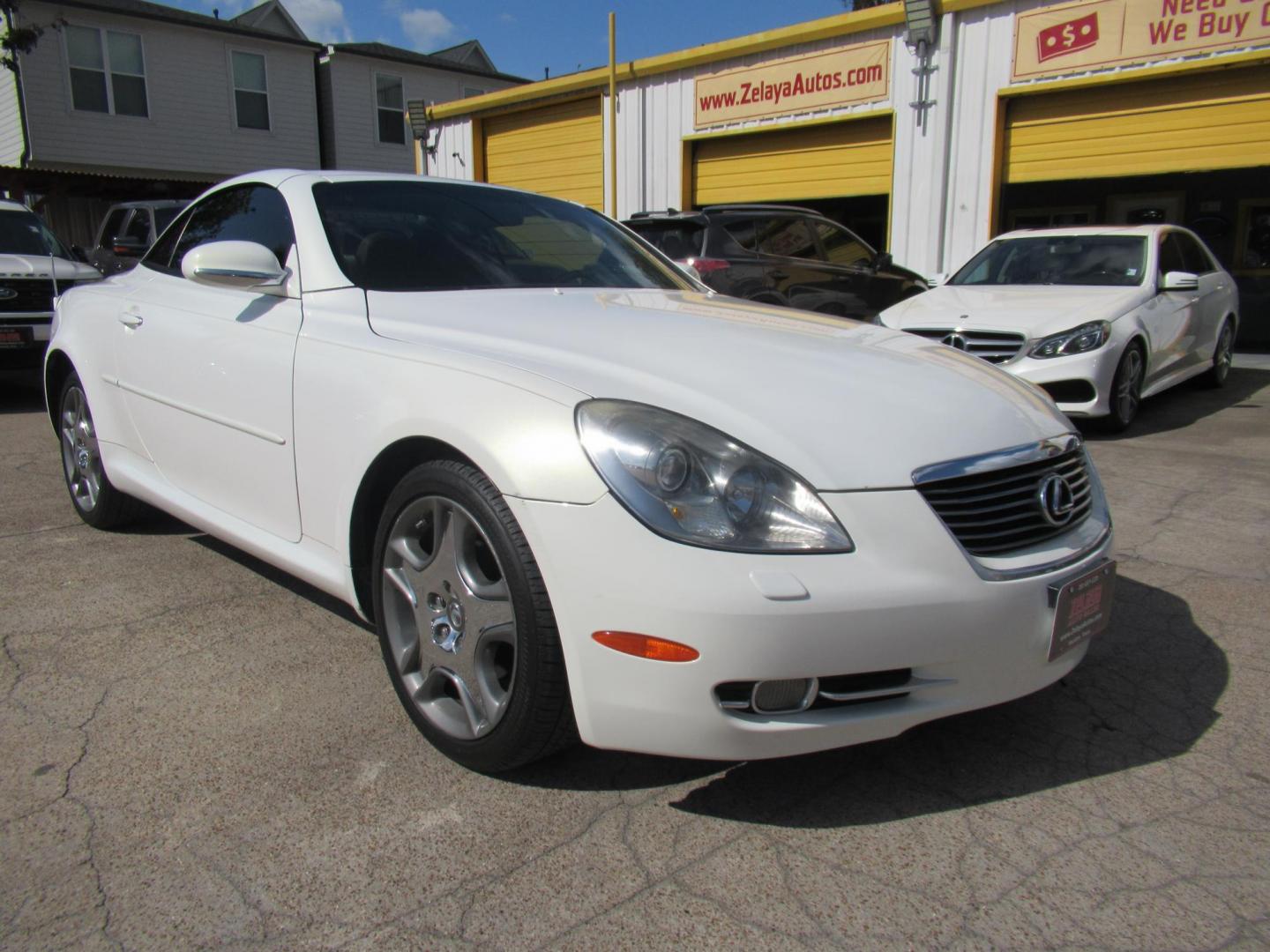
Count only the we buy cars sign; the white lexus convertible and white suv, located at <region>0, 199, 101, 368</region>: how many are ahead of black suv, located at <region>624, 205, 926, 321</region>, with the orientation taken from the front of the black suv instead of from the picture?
1

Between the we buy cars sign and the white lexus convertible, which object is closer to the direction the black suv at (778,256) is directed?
the we buy cars sign

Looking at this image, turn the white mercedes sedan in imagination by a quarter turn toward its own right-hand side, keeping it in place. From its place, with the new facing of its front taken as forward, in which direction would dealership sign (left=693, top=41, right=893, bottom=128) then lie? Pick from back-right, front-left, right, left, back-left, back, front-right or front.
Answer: front

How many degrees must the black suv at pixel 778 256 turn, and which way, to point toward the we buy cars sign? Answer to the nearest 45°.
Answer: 0° — it already faces it

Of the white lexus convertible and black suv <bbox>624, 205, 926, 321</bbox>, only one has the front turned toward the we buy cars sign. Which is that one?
the black suv

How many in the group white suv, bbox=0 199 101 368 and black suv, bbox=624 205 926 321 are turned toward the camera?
1

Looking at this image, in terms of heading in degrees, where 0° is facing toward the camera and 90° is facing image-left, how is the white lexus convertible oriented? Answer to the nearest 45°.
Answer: approximately 315°

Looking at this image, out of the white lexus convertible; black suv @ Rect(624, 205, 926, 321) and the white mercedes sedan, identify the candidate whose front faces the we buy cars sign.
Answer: the black suv

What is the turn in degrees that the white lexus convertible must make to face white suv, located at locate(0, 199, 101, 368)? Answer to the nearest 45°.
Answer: approximately 180°

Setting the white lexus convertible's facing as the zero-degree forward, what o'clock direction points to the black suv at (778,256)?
The black suv is roughly at 8 o'clock from the white lexus convertible.

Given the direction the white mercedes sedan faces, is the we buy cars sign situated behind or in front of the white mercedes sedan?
behind

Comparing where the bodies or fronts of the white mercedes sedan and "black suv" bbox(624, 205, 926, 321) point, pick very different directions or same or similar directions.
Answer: very different directions

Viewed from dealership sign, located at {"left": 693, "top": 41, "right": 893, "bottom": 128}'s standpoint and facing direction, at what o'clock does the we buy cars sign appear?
The we buy cars sign is roughly at 8 o'clock from the dealership sign.

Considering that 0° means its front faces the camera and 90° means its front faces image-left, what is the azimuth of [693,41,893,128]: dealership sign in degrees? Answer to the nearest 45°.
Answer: approximately 45°

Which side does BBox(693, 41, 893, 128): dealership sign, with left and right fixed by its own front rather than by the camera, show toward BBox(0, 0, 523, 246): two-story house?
right

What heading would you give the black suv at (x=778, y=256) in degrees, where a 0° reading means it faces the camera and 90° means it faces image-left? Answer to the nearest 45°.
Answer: approximately 225°

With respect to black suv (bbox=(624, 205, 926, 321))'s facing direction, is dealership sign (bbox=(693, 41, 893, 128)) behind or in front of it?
in front
